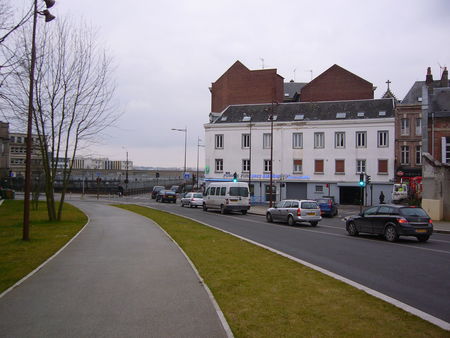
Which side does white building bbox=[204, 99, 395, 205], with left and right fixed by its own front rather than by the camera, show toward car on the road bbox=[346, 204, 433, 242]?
front

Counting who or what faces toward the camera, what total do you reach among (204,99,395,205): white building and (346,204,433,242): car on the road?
1
